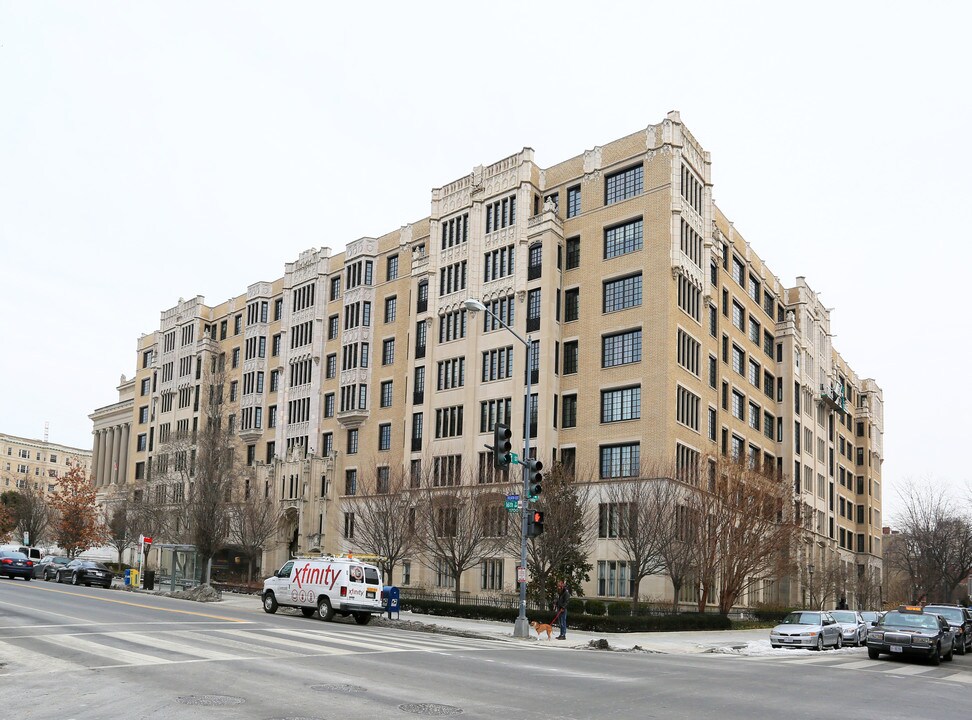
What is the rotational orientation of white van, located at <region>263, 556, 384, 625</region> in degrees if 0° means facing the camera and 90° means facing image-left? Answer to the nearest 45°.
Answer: approximately 135°

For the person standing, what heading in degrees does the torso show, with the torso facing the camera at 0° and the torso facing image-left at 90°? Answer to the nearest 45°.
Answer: approximately 90°

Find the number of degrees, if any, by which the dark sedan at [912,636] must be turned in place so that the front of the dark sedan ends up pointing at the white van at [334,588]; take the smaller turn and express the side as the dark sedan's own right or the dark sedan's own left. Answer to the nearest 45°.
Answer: approximately 45° to the dark sedan's own right

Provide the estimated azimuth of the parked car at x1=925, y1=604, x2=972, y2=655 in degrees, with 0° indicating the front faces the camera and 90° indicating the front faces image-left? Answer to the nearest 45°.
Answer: approximately 45°
